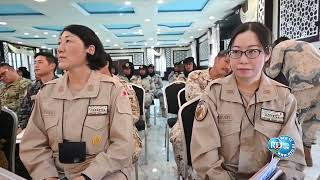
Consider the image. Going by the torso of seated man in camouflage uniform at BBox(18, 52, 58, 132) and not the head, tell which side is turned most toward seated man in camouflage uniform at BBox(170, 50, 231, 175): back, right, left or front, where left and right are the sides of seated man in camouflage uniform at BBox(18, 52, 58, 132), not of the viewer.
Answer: left

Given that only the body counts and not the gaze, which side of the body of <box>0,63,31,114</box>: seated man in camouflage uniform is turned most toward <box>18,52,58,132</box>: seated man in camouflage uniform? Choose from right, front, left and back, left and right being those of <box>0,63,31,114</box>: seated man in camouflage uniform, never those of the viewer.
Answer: left

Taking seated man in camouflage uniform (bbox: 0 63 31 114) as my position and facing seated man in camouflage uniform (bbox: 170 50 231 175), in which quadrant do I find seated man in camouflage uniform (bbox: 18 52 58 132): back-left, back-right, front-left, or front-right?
front-right

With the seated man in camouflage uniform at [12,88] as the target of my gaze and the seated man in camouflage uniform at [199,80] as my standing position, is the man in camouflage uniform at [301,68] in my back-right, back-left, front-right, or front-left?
back-right

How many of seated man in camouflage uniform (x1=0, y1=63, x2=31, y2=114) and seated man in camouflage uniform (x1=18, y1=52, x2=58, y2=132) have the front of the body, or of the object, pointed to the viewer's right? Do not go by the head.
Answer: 0

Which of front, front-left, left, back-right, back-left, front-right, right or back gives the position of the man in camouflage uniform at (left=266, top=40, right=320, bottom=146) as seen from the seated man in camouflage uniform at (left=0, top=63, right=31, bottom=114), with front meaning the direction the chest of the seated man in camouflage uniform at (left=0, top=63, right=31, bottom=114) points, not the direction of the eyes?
left

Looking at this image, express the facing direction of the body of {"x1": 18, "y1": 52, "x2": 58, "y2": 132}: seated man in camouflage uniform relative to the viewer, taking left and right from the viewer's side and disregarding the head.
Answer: facing the viewer and to the left of the viewer

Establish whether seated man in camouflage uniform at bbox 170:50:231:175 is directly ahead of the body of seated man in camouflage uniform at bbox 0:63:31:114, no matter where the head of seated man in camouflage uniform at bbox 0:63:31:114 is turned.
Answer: no

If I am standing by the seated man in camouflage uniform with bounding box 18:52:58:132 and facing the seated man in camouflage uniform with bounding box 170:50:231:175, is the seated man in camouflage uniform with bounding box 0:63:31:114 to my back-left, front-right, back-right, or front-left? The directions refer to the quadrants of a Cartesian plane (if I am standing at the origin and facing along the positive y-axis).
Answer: back-left

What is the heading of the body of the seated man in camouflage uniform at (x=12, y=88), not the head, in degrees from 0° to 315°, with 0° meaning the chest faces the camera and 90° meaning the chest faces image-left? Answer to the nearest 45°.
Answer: approximately 45°

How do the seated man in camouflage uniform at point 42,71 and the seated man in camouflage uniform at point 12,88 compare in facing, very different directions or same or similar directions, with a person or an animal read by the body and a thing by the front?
same or similar directions

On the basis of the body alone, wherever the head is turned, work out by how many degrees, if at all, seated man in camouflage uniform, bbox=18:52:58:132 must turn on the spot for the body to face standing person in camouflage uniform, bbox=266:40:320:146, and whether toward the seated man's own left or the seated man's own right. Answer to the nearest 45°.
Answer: approximately 90° to the seated man's own left
